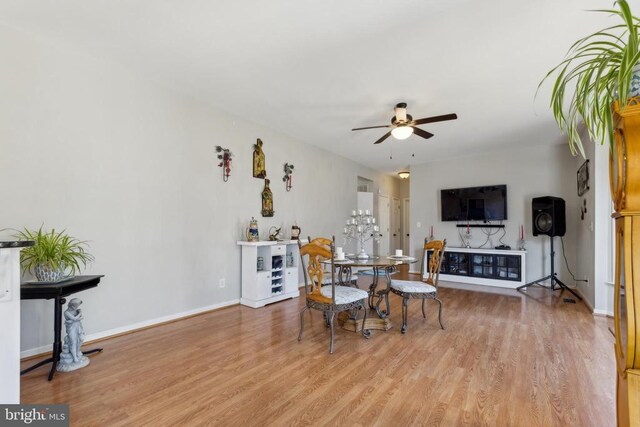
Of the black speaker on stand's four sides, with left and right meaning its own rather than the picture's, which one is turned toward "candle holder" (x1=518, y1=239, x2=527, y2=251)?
right

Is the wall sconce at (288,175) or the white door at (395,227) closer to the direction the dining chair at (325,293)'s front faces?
the white door

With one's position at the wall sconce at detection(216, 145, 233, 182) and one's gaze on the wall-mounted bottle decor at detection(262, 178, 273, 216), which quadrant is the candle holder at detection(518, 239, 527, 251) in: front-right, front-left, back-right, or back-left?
front-right

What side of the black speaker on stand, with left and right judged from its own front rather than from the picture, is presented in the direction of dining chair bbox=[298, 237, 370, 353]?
front

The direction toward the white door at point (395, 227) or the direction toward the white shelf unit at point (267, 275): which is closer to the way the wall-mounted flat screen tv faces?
the white shelf unit

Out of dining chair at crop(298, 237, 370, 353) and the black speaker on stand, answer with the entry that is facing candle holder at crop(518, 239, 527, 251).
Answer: the dining chair

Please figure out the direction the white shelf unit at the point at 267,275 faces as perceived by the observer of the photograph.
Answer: facing the viewer and to the right of the viewer

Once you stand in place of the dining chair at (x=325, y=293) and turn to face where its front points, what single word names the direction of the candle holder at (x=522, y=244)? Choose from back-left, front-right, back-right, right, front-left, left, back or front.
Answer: front

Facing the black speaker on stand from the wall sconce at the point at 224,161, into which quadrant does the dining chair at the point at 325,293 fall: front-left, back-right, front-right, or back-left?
front-right

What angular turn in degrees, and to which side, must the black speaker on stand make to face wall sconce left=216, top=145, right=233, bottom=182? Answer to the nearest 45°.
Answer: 0° — it already faces it

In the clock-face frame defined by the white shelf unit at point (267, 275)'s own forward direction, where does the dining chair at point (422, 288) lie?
The dining chair is roughly at 12 o'clock from the white shelf unit.

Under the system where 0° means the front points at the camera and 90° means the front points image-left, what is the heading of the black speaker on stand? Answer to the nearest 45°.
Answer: approximately 45°

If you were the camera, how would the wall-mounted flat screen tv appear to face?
facing the viewer
